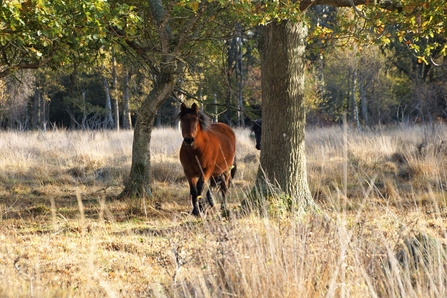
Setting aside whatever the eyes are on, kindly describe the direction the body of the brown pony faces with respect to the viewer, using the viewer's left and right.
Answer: facing the viewer and to the left of the viewer

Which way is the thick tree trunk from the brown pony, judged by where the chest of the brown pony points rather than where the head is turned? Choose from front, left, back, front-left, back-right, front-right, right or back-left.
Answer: left
